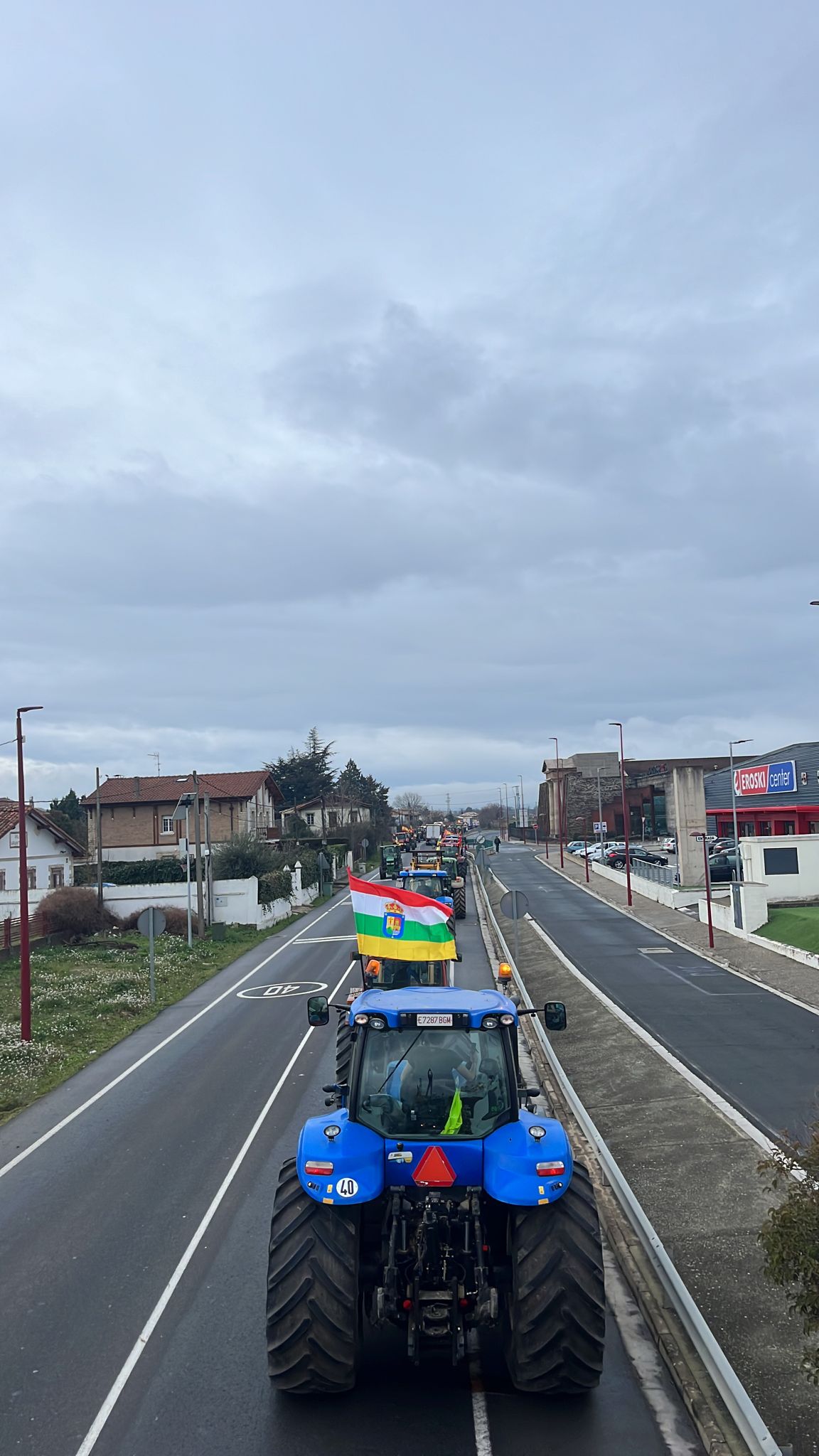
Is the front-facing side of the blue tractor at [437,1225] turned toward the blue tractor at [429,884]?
yes

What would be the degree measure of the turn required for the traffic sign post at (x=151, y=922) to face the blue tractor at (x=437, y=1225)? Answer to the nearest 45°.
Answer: approximately 180°

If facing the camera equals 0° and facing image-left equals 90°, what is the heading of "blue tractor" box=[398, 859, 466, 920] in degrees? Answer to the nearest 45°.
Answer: approximately 180°

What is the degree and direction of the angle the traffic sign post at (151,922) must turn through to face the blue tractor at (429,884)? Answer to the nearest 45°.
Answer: approximately 45° to its right

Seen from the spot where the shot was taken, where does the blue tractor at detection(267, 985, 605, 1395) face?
facing away from the viewer

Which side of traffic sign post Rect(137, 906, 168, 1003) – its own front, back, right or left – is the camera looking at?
back

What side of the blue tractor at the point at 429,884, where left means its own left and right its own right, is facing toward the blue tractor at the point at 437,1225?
back

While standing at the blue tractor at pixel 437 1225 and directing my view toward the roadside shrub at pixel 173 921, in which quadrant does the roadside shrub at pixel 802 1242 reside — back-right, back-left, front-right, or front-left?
back-right

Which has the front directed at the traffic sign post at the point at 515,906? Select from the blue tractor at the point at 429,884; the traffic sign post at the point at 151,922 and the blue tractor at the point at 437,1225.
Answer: the blue tractor at the point at 437,1225

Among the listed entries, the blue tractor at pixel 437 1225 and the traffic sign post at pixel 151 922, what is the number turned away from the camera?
2

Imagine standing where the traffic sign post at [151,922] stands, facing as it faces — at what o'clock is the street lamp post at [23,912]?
The street lamp post is roughly at 7 o'clock from the traffic sign post.
